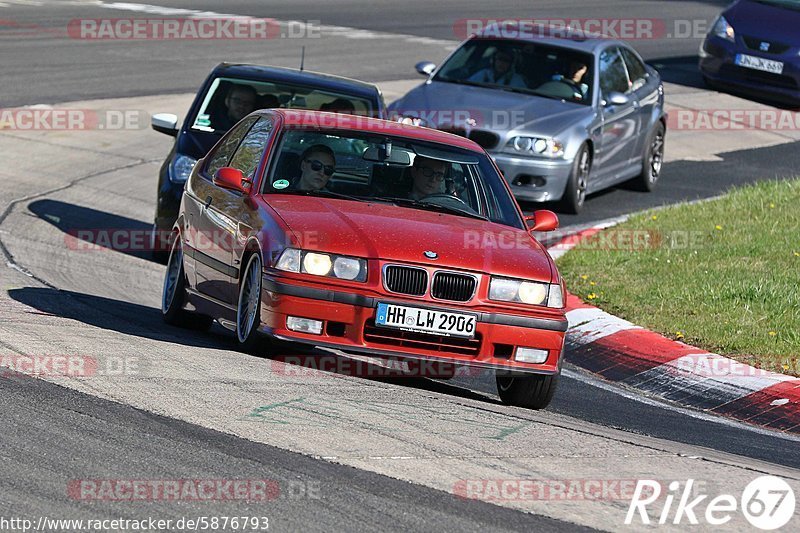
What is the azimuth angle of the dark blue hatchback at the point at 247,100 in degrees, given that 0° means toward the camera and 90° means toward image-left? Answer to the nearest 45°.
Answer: approximately 0°

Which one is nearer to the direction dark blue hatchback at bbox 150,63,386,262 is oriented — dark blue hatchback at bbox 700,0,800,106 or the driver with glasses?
the driver with glasses

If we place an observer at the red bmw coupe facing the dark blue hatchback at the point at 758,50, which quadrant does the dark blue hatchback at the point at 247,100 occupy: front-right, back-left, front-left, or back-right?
front-left

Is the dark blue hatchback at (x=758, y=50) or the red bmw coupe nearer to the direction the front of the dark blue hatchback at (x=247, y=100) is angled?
the red bmw coupe

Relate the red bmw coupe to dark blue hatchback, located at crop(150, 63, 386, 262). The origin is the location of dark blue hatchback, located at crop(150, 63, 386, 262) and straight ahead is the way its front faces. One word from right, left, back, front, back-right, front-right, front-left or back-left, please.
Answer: front

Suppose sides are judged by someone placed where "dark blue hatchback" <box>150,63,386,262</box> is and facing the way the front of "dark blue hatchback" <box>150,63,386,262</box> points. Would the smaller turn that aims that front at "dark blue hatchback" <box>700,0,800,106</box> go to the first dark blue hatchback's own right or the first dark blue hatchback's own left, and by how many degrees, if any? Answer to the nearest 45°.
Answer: approximately 135° to the first dark blue hatchback's own left

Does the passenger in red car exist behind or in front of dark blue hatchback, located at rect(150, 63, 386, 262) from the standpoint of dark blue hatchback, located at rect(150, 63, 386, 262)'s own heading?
in front

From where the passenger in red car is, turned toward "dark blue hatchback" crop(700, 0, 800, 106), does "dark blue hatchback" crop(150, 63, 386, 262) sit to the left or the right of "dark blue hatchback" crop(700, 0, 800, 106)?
left

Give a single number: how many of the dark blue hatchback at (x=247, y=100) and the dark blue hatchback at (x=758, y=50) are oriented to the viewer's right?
0

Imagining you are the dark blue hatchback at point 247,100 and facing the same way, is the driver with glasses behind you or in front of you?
in front

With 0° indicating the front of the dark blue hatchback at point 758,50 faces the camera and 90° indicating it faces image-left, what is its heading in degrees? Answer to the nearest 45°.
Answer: approximately 45°

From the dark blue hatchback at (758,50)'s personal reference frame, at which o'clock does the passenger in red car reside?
The passenger in red car is roughly at 11 o'clock from the dark blue hatchback.
